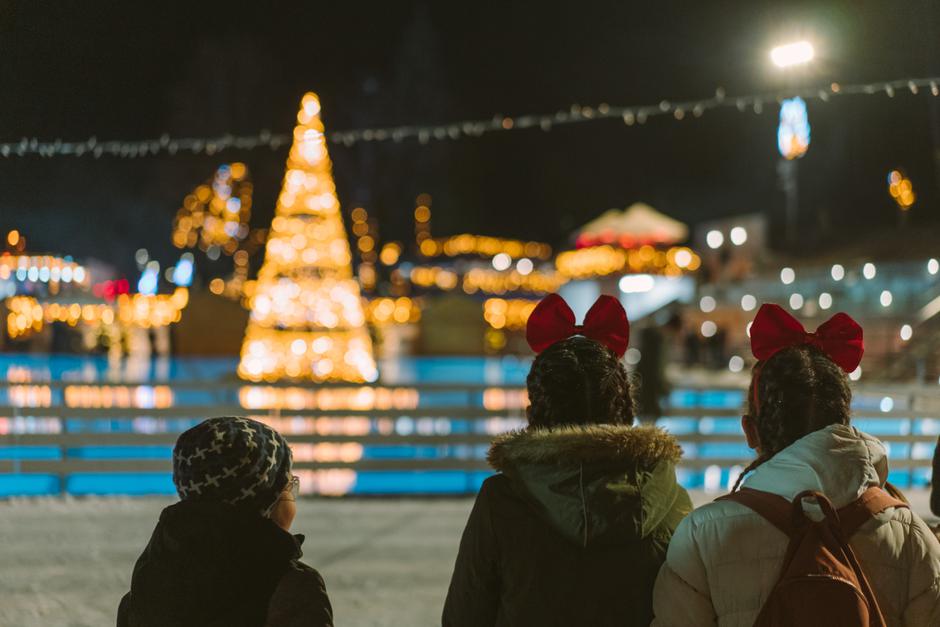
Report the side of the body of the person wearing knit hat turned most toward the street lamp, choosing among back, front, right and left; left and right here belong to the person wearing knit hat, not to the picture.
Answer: front

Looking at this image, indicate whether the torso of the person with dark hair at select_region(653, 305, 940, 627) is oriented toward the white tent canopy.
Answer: yes

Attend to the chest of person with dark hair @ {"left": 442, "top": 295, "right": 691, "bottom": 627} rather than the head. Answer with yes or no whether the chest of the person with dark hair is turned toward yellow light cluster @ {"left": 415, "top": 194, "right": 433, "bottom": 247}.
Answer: yes

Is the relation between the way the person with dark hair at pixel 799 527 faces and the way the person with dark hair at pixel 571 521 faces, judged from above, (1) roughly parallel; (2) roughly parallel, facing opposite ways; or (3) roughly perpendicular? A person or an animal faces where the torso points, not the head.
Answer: roughly parallel

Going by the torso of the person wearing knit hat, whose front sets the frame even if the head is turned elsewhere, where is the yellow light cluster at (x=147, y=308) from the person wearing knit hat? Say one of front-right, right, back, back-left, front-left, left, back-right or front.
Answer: front-left

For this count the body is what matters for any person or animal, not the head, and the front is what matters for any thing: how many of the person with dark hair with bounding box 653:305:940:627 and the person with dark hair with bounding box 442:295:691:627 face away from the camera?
2

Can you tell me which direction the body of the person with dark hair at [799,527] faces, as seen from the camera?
away from the camera

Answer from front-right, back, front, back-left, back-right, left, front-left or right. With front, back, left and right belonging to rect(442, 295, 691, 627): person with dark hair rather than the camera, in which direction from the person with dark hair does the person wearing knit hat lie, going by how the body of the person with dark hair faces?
left

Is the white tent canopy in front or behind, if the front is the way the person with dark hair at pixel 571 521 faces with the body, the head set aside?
in front

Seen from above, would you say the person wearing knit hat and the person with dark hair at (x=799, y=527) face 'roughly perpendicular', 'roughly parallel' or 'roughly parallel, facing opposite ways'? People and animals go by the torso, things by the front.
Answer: roughly parallel

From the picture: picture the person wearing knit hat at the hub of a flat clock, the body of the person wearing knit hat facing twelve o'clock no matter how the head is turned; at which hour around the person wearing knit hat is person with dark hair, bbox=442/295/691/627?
The person with dark hair is roughly at 2 o'clock from the person wearing knit hat.

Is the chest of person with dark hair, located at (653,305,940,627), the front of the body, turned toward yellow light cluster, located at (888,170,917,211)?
yes

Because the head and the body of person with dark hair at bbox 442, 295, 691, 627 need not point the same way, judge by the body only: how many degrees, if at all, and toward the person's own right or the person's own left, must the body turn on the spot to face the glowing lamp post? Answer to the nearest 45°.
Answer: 0° — they already face it

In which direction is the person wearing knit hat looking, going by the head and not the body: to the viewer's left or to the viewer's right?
to the viewer's right

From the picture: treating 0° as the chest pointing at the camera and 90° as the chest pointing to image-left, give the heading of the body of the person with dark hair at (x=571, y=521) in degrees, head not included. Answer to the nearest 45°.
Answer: approximately 180°
